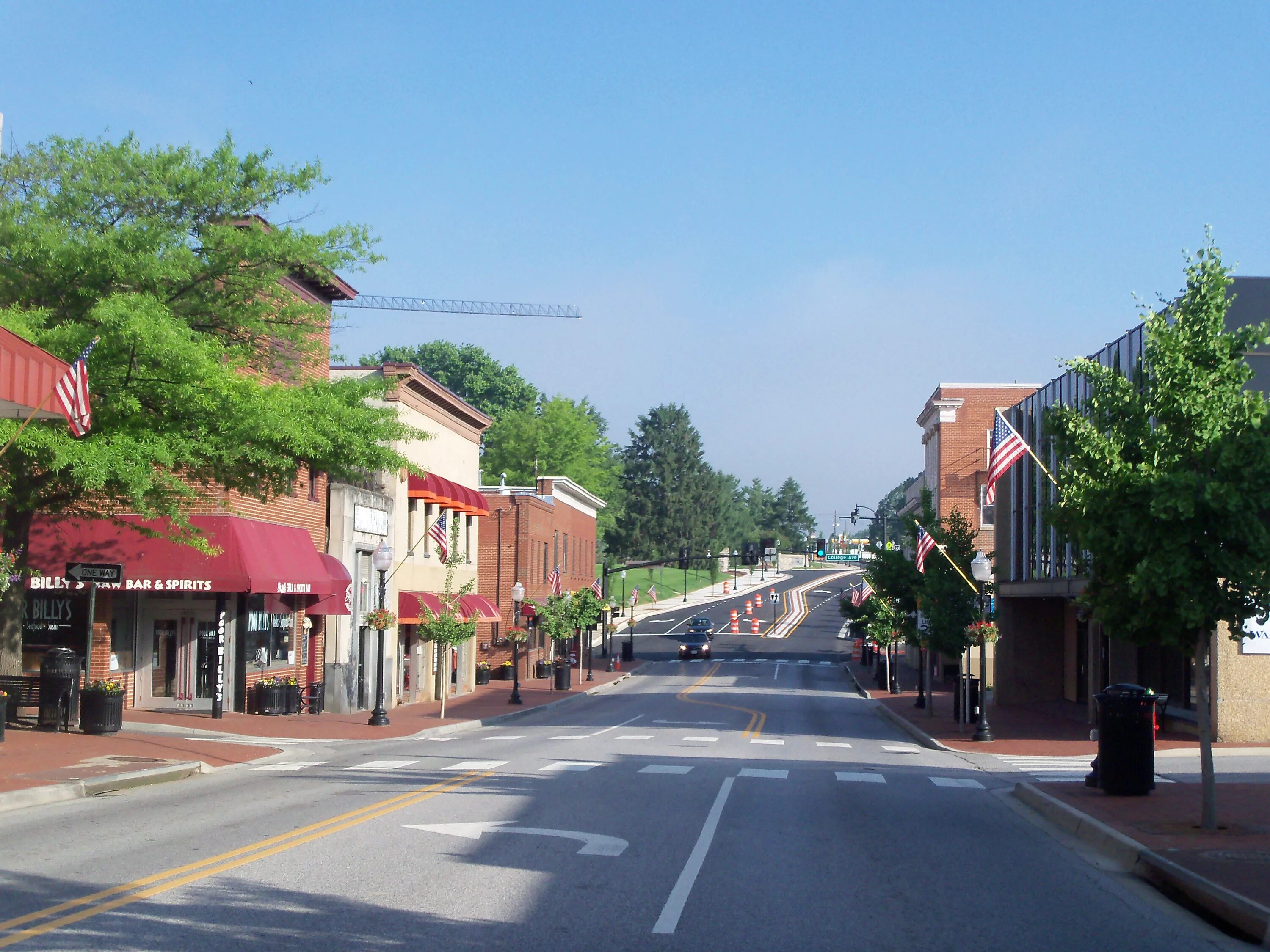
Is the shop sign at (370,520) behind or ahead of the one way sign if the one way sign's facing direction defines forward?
behind

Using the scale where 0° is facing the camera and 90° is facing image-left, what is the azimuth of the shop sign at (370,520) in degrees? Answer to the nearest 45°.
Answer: approximately 315°

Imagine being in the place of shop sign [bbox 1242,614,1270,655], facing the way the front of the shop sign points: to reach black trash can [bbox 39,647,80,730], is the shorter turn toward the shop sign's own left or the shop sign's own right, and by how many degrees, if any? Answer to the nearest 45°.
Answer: approximately 45° to the shop sign's own right

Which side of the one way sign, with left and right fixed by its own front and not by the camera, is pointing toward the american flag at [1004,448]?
left

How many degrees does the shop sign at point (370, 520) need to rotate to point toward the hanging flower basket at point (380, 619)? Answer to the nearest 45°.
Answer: approximately 45° to its right

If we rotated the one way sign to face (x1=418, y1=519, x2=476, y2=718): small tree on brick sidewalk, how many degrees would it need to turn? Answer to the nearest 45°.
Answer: approximately 135° to its left
